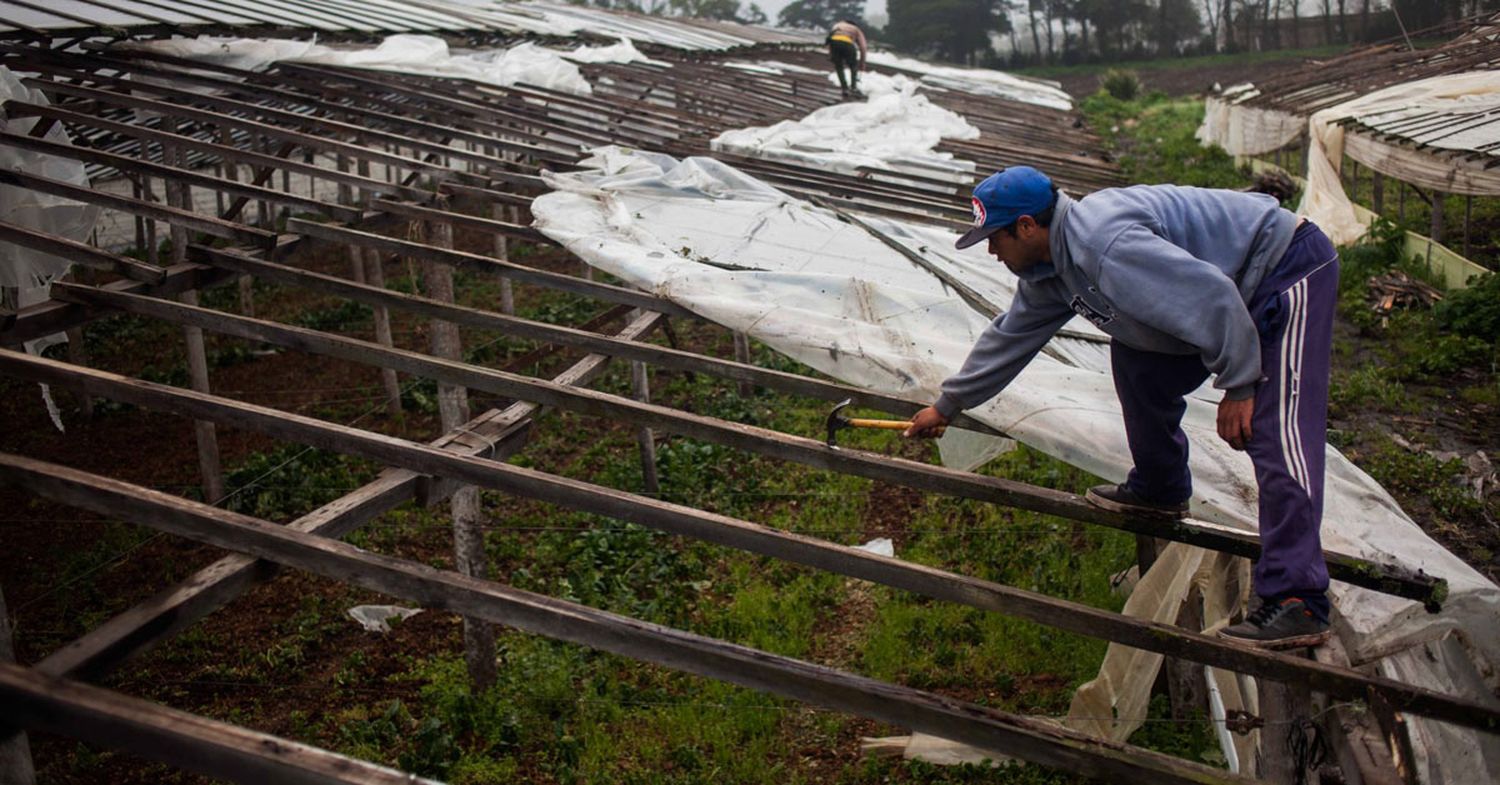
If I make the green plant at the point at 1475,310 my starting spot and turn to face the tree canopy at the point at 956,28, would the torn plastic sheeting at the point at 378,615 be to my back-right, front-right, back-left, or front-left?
back-left

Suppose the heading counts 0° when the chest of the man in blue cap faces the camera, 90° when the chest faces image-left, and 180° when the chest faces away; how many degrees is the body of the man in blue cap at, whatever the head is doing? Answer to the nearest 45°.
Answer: approximately 90°

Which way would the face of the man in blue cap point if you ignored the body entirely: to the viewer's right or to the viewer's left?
to the viewer's left

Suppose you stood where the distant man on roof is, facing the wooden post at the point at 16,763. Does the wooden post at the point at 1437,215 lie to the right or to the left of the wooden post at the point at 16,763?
left

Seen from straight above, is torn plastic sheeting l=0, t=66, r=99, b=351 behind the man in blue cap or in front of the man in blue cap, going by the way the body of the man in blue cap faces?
in front

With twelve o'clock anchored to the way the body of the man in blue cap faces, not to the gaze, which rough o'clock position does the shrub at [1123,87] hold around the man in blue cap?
The shrub is roughly at 3 o'clock from the man in blue cap.

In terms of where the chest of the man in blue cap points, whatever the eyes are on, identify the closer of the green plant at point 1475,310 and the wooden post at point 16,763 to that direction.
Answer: the wooden post

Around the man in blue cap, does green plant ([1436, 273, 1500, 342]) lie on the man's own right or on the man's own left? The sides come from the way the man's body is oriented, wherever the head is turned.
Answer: on the man's own right

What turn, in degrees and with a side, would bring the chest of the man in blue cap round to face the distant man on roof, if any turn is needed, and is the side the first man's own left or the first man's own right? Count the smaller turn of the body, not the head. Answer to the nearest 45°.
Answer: approximately 90° to the first man's own right

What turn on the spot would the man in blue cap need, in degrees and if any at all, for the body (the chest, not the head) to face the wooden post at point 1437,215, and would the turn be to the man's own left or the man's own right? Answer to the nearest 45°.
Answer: approximately 90° to the man's own right
